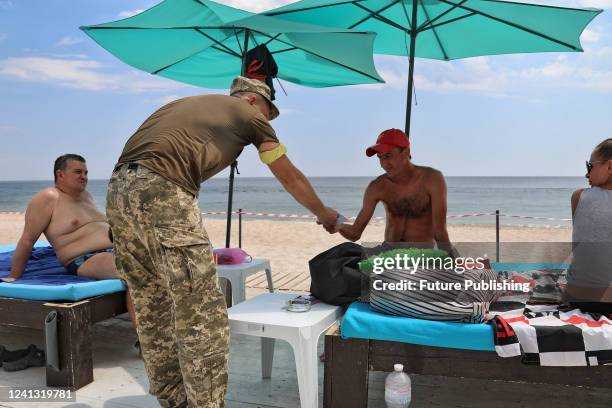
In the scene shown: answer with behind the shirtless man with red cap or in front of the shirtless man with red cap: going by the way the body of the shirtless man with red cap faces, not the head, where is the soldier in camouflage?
in front

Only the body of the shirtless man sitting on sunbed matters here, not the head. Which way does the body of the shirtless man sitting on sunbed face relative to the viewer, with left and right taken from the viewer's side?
facing the viewer and to the right of the viewer

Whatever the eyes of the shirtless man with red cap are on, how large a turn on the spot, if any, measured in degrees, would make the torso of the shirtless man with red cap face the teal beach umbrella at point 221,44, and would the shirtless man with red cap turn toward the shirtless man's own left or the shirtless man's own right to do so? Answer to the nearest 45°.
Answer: approximately 90° to the shirtless man's own right

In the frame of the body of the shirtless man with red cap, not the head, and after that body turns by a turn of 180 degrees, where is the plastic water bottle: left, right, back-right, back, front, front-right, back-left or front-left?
back-right

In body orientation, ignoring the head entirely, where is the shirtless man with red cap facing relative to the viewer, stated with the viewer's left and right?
facing the viewer and to the left of the viewer

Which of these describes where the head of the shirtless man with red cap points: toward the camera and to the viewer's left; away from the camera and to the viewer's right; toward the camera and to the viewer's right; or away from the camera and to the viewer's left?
toward the camera and to the viewer's left

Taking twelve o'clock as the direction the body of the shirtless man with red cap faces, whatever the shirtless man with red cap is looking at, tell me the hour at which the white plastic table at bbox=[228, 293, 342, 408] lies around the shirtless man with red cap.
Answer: The white plastic table is roughly at 1 o'clock from the shirtless man with red cap.

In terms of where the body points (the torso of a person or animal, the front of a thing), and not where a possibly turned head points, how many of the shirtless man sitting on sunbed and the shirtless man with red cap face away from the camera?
0

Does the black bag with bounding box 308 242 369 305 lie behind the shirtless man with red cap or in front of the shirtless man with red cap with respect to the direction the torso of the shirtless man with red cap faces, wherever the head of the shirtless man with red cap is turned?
in front

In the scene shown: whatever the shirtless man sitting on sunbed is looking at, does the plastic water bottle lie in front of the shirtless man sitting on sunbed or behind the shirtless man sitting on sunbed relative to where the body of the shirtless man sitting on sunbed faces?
in front
